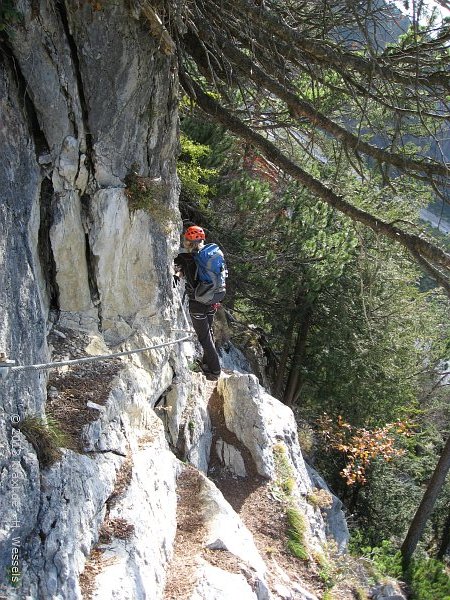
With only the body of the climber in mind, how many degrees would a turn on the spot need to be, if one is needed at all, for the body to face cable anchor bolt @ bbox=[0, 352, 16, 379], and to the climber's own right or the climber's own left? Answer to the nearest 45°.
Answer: approximately 135° to the climber's own left

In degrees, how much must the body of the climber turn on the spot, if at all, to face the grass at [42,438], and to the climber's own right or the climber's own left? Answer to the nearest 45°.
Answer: approximately 135° to the climber's own left

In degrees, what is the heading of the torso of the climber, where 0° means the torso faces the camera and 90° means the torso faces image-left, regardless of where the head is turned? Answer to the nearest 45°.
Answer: approximately 135°

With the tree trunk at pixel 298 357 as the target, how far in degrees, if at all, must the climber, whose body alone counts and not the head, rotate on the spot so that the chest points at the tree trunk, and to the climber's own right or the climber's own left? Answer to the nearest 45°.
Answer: approximately 45° to the climber's own right

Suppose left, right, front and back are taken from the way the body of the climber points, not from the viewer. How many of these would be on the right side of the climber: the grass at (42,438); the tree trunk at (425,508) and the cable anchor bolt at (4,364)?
1

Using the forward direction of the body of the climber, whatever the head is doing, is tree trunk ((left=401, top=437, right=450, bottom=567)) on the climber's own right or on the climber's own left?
on the climber's own right

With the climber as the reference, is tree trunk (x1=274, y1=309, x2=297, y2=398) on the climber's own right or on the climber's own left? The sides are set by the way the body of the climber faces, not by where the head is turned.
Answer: on the climber's own right

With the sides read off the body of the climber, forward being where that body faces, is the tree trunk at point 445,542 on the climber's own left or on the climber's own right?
on the climber's own right
